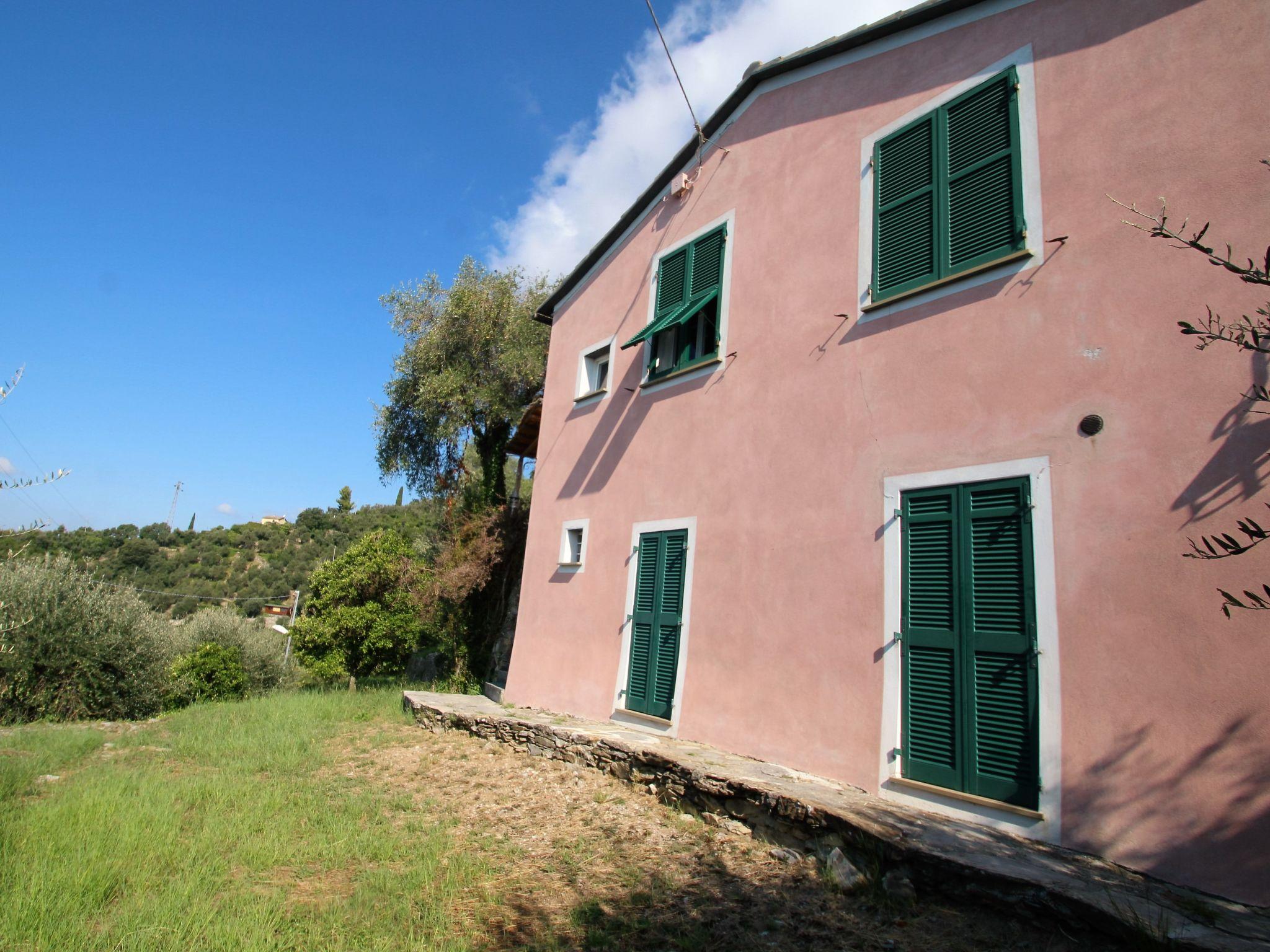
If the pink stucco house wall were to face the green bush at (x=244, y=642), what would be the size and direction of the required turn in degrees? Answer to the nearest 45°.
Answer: approximately 90° to its right

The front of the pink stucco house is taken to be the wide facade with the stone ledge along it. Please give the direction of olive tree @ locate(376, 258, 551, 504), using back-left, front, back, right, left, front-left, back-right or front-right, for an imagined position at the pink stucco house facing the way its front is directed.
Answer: right

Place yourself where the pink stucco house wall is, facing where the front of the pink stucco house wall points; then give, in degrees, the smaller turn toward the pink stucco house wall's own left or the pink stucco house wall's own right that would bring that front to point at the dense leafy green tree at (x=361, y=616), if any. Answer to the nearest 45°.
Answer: approximately 90° to the pink stucco house wall's own right

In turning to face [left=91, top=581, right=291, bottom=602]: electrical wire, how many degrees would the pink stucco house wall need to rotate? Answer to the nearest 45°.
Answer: approximately 90° to its right

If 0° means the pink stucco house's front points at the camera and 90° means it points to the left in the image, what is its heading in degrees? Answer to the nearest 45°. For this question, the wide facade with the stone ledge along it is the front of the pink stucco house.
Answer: approximately 45°

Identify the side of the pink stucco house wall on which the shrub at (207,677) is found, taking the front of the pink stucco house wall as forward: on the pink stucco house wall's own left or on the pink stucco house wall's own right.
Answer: on the pink stucco house wall's own right
